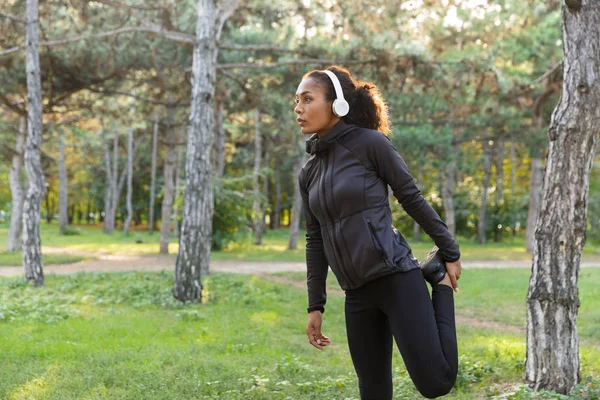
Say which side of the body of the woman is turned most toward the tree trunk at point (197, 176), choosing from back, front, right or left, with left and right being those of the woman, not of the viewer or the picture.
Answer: right

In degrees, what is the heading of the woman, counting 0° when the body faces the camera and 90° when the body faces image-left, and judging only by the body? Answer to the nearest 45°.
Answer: approximately 45°

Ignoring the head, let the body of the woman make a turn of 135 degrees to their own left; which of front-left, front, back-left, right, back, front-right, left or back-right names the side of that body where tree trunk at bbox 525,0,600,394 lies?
front-left
